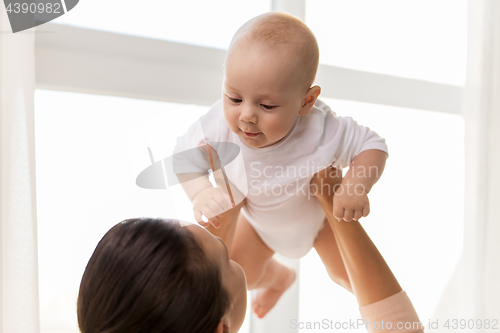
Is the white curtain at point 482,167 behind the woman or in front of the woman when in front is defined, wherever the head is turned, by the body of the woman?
in front

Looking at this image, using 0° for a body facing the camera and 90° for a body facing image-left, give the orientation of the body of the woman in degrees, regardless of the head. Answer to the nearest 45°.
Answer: approximately 225°
